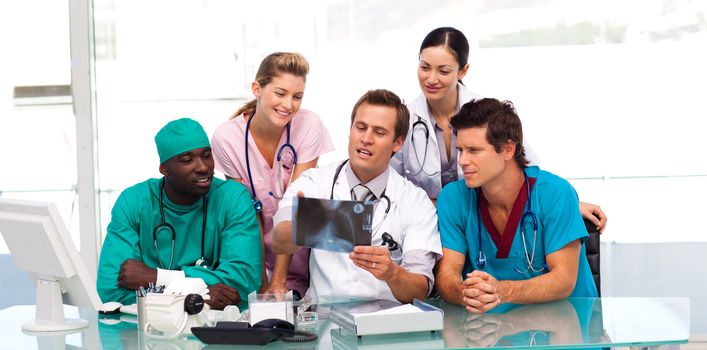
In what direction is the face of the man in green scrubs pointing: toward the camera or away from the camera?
toward the camera

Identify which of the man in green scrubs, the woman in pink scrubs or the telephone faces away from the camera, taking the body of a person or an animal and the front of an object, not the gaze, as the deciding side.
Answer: the telephone

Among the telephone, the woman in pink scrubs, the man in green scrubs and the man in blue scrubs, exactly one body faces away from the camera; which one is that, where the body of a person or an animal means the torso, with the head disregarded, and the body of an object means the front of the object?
the telephone

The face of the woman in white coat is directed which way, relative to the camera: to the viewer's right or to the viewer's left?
to the viewer's left

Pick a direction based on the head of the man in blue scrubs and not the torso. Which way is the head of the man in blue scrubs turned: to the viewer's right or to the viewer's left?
to the viewer's left

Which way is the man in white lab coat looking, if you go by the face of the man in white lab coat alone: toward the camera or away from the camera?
toward the camera

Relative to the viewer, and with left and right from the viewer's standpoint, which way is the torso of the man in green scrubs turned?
facing the viewer

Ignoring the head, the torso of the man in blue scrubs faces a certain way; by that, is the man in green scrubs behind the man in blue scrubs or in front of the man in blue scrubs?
in front

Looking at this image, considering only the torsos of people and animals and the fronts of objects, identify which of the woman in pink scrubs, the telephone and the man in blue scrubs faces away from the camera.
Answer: the telephone

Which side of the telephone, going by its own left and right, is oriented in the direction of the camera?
back

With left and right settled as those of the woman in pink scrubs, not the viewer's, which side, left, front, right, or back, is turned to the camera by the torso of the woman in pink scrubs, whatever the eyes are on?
front

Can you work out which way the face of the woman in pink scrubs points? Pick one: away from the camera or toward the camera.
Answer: toward the camera

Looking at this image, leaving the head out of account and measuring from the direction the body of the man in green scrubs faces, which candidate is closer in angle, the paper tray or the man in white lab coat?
the paper tray

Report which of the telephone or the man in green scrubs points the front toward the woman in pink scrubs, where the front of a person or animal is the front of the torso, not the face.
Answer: the telephone

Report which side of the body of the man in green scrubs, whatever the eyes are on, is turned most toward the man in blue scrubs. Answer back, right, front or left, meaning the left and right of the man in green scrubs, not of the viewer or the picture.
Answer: left

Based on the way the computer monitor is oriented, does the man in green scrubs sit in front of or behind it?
in front

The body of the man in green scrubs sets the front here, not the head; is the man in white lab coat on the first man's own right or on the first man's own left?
on the first man's own left
